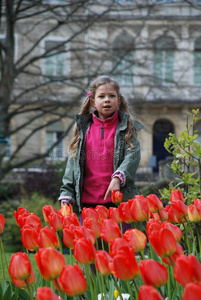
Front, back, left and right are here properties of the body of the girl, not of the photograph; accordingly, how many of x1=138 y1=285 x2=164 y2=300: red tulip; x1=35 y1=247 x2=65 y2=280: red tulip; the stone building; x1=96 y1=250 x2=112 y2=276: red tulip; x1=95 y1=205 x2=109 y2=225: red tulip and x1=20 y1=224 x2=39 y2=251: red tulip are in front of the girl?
5

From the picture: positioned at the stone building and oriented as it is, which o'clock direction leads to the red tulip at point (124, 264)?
The red tulip is roughly at 12 o'clock from the stone building.

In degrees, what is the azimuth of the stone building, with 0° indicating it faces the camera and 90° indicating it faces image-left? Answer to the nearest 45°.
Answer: approximately 0°

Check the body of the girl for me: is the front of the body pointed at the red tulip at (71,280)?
yes

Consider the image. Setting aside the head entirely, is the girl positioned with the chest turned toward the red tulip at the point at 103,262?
yes

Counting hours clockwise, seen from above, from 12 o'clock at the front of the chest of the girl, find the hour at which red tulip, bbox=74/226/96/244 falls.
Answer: The red tulip is roughly at 12 o'clock from the girl.

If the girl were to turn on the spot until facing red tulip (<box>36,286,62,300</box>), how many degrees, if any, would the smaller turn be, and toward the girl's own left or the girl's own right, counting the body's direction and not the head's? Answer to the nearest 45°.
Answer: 0° — they already face it

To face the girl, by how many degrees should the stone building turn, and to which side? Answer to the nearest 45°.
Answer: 0° — it already faces them

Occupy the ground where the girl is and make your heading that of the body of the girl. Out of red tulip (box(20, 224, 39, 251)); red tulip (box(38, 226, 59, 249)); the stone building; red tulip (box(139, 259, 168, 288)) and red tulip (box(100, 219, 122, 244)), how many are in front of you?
4

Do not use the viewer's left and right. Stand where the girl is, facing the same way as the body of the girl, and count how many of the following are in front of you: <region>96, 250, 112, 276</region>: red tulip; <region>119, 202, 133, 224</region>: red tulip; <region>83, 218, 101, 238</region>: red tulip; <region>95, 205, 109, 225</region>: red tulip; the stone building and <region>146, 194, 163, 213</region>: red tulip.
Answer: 5
